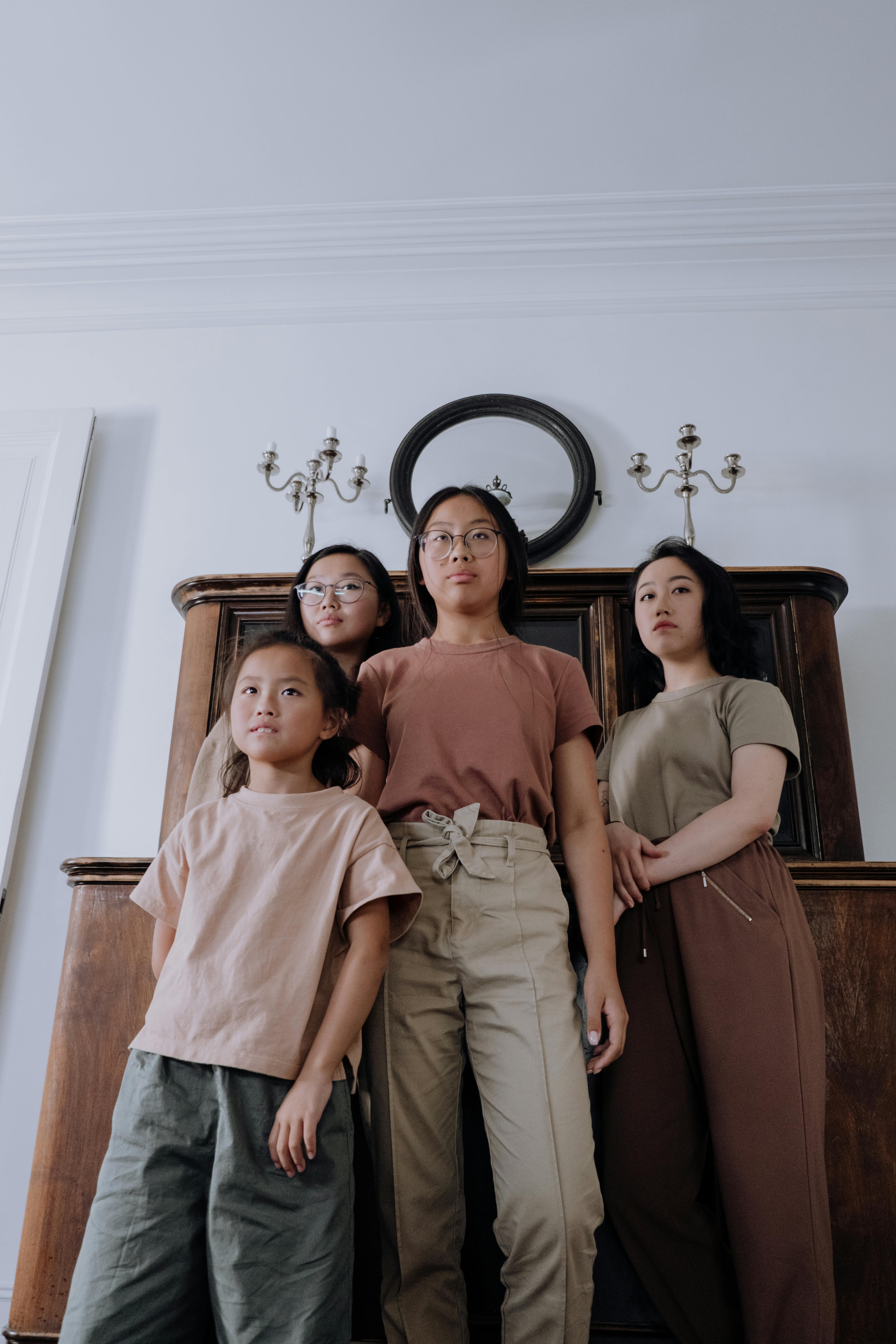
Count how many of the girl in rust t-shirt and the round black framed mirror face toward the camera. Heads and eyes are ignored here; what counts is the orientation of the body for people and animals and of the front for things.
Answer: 2

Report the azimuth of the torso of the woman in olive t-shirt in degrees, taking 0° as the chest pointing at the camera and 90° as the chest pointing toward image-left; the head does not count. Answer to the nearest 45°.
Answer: approximately 45°

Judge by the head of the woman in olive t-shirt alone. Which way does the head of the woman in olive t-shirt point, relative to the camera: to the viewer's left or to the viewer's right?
to the viewer's left

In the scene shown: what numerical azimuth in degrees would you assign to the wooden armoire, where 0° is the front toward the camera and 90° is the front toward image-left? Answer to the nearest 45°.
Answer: approximately 0°

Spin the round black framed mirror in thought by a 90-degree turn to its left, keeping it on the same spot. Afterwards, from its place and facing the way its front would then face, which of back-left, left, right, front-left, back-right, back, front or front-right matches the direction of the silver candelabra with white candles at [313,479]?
back

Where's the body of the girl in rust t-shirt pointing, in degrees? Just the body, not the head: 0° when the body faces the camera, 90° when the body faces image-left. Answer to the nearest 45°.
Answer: approximately 0°

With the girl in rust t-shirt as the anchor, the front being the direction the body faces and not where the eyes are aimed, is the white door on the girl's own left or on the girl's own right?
on the girl's own right

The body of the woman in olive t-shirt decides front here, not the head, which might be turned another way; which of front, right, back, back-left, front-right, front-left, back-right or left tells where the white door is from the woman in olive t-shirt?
front-right
